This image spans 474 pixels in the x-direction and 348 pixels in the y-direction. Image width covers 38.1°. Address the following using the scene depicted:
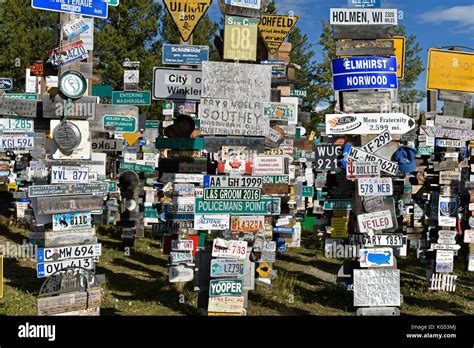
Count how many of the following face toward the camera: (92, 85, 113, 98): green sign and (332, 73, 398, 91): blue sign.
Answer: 2

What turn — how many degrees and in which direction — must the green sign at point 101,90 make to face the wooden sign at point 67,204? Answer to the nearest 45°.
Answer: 0° — it already faces it

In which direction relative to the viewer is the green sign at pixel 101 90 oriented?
toward the camera

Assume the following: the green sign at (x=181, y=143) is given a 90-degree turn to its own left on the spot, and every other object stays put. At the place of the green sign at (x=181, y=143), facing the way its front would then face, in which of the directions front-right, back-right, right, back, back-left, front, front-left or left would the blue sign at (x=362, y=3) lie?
front-right

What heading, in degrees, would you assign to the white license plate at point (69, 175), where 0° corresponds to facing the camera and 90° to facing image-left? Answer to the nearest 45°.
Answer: approximately 0°

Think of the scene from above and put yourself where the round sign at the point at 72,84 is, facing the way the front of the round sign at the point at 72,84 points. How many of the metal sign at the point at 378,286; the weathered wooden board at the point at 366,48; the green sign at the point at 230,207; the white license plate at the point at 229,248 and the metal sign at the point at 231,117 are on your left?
5

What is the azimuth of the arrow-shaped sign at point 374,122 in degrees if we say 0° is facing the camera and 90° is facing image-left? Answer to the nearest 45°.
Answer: approximately 0°

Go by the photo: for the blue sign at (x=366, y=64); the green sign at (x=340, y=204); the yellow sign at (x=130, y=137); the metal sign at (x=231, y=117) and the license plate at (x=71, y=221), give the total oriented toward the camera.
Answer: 5

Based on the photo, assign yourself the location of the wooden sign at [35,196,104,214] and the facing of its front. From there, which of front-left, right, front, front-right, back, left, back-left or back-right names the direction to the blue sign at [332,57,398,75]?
left

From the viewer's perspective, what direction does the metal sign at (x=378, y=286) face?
toward the camera

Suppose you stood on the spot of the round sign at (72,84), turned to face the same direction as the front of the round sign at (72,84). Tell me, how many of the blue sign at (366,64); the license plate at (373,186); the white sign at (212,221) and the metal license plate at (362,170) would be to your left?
4
